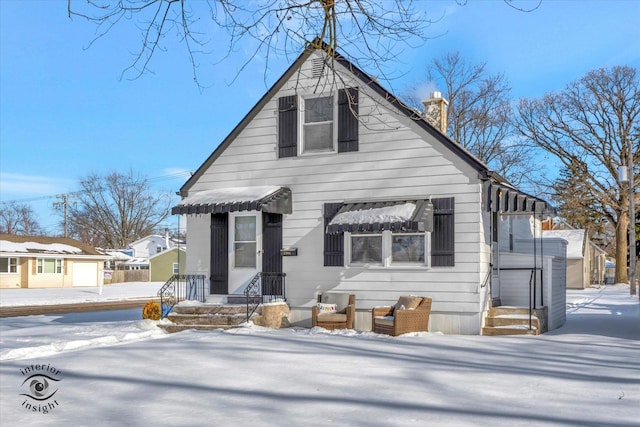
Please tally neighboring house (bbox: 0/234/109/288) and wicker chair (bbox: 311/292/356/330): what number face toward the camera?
2

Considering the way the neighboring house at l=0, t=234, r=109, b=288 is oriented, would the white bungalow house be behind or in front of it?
in front

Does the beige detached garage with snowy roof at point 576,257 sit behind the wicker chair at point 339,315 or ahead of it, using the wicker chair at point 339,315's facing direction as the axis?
behind

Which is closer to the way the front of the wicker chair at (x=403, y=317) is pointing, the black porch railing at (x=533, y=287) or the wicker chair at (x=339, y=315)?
the wicker chair

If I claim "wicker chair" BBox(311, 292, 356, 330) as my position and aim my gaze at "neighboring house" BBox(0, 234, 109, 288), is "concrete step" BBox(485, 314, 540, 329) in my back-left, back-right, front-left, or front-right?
back-right

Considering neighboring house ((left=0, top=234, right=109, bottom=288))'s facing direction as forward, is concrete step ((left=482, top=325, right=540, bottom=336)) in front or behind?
in front

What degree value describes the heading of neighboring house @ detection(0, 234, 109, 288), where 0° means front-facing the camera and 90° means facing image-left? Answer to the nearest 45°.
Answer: approximately 0°

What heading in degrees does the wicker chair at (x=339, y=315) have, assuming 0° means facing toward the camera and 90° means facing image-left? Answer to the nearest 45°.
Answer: approximately 0°

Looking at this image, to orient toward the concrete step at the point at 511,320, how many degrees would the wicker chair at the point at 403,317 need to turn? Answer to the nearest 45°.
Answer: approximately 135° to its left
